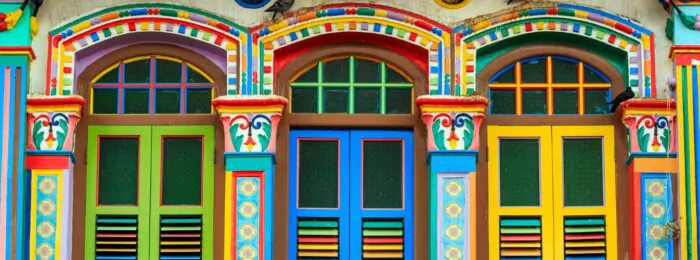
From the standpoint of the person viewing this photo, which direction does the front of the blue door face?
facing the viewer

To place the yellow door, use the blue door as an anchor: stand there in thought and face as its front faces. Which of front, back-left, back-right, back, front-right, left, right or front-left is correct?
left

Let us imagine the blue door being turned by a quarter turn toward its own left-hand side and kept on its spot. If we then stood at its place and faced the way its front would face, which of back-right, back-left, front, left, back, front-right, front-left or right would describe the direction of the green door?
back
